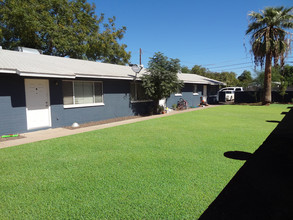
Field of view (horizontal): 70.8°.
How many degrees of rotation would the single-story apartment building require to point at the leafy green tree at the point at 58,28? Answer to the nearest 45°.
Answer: approximately 135° to its left

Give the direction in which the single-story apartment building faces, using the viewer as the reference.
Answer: facing the viewer and to the right of the viewer

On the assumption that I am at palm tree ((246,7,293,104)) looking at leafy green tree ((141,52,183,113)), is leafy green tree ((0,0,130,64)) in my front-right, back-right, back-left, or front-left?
front-right

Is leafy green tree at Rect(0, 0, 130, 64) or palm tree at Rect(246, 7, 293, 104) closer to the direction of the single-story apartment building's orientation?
the palm tree

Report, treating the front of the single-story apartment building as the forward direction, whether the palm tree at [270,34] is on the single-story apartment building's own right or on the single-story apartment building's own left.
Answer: on the single-story apartment building's own left

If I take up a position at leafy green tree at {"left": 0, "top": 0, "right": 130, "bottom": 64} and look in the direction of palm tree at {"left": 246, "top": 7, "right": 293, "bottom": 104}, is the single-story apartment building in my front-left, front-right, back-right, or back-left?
front-right

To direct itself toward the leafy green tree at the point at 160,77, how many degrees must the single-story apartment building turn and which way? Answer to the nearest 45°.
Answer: approximately 90° to its left
